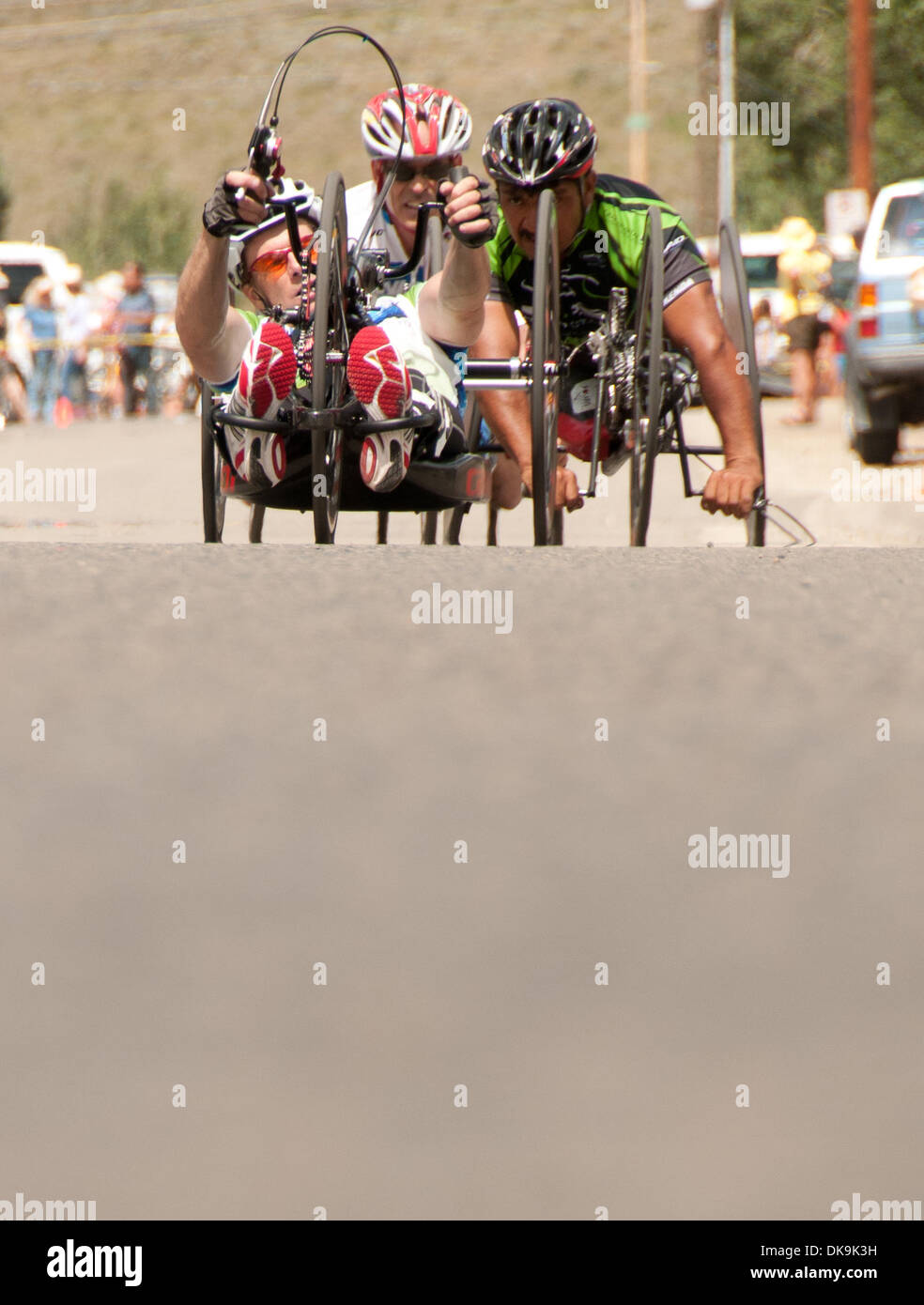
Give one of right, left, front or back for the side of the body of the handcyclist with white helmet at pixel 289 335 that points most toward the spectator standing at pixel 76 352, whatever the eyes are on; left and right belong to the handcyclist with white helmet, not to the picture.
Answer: back

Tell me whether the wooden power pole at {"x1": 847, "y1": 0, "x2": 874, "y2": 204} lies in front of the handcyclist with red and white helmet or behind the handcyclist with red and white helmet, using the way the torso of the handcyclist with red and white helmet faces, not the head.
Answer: behind

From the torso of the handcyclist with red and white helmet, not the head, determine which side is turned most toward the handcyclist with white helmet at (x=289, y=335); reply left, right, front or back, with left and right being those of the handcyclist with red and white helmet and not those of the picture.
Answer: front

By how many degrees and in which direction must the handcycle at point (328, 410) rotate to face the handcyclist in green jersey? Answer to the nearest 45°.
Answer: approximately 135° to its left

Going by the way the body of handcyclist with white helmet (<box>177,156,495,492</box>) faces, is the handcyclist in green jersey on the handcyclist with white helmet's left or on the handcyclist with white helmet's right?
on the handcyclist with white helmet's left

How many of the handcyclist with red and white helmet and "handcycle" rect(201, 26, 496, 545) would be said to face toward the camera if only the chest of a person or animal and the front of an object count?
2

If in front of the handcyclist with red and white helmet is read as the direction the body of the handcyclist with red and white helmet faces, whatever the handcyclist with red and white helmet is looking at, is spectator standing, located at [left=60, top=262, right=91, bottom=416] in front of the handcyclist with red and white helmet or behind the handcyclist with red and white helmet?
behind

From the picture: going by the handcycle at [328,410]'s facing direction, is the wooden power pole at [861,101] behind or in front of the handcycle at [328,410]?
behind

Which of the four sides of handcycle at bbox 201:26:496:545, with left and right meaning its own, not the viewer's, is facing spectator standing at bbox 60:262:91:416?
back
